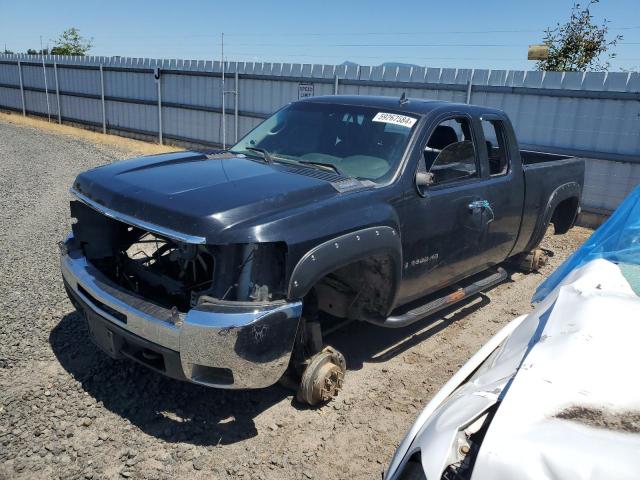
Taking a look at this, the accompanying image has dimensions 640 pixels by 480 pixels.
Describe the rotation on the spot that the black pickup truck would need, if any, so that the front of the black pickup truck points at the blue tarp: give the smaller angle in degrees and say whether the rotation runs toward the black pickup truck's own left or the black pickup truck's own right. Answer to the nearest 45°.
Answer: approximately 135° to the black pickup truck's own left

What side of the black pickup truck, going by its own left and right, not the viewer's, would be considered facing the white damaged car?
left

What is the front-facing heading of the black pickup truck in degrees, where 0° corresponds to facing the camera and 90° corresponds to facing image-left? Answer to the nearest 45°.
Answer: approximately 45°

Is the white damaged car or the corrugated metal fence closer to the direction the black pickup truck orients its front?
the white damaged car

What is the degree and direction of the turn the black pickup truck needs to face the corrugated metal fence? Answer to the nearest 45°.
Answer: approximately 135° to its right
